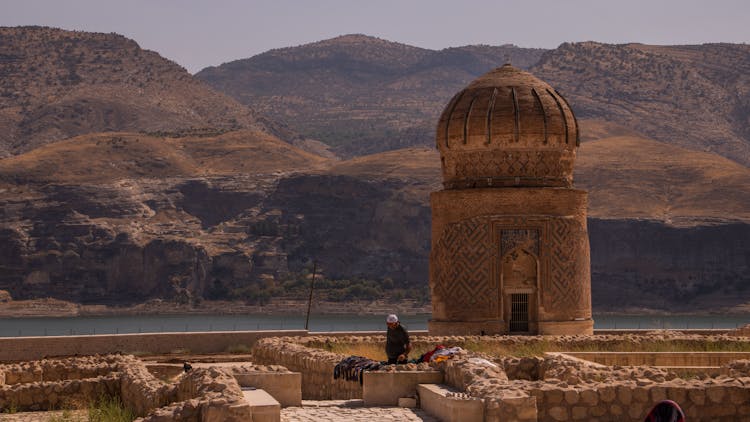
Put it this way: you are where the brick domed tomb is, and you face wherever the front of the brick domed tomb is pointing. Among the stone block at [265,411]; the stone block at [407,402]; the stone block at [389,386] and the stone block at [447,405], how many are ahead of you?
4

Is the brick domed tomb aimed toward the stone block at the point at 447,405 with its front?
yes

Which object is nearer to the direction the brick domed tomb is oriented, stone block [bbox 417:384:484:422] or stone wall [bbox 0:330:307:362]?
the stone block

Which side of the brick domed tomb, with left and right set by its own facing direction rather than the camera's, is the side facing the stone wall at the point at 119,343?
right

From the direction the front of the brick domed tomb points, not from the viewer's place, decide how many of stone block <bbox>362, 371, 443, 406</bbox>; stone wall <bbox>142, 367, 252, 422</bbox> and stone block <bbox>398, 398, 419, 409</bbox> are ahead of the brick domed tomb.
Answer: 3

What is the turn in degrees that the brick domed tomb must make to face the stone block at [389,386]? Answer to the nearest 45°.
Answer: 0° — it already faces it

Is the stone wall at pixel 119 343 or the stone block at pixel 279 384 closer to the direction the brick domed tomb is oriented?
the stone block

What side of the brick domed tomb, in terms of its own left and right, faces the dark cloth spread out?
front

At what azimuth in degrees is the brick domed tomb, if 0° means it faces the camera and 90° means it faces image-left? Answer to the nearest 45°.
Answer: approximately 0°

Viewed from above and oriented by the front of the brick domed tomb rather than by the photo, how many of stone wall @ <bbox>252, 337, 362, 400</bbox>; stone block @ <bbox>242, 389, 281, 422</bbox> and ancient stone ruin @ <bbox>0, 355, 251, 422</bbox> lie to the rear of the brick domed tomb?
0

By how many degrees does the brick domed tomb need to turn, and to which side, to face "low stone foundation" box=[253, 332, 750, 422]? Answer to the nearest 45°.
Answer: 0° — it already faces it

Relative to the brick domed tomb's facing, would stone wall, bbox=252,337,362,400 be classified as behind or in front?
in front

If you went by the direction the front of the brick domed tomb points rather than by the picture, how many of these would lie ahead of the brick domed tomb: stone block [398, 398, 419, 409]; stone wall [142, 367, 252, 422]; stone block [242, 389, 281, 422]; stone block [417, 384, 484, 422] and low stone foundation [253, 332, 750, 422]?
5

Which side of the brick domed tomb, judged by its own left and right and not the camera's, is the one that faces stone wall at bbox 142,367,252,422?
front
